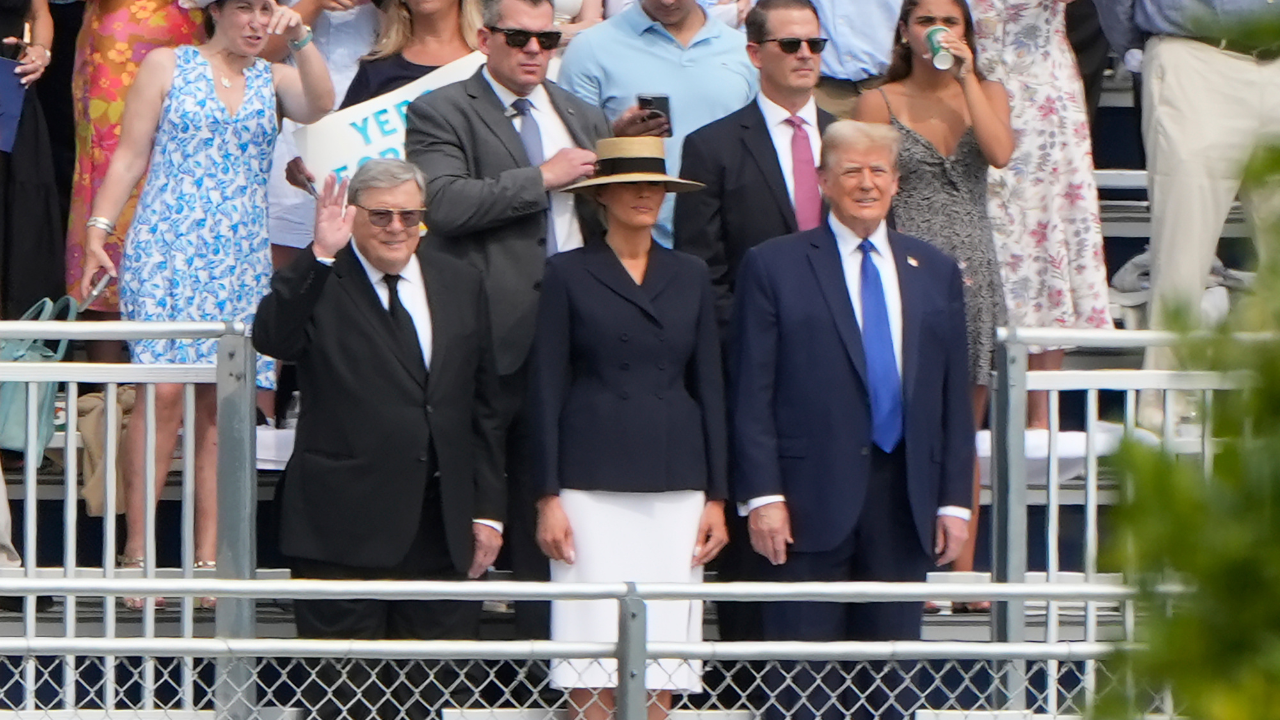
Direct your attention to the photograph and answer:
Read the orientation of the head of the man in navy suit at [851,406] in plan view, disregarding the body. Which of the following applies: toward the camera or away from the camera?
toward the camera

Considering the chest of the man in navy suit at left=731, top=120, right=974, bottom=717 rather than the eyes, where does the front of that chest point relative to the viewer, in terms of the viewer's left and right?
facing the viewer

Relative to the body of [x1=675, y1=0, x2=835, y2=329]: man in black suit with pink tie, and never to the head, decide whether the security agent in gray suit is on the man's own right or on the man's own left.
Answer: on the man's own right

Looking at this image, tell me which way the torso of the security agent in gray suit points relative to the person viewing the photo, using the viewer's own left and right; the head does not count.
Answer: facing the viewer and to the right of the viewer

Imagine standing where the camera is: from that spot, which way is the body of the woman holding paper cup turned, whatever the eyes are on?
toward the camera

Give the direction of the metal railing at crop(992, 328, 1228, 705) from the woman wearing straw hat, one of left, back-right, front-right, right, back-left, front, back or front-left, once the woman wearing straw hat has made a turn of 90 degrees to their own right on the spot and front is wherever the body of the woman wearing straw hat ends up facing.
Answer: back

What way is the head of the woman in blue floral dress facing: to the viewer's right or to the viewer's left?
to the viewer's right

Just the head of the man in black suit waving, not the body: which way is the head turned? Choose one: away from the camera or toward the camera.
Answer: toward the camera

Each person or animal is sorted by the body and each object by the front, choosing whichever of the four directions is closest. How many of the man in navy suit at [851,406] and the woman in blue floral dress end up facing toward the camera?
2
